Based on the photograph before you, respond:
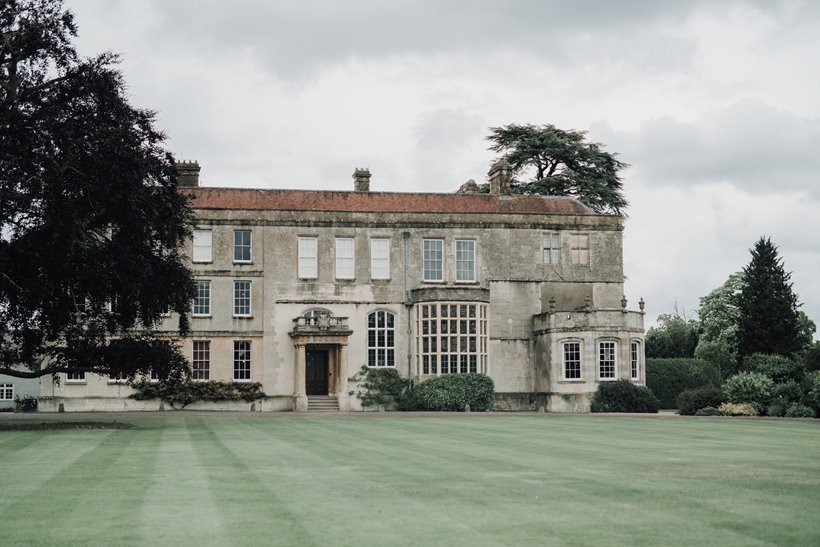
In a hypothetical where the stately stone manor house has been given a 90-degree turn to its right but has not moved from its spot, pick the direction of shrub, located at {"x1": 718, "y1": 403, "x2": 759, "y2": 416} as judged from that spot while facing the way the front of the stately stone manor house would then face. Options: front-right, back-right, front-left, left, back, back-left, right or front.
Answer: back-left

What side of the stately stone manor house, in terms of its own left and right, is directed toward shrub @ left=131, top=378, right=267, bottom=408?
right

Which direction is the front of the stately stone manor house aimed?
toward the camera

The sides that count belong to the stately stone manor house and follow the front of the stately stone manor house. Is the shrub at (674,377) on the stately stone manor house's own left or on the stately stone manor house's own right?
on the stately stone manor house's own left

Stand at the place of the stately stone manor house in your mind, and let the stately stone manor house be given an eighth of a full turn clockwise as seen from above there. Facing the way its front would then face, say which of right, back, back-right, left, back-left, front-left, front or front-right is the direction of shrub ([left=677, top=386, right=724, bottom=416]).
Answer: left

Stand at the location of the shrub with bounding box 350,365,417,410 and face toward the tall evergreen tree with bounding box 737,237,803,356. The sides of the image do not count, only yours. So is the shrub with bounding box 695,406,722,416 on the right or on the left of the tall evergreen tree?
right

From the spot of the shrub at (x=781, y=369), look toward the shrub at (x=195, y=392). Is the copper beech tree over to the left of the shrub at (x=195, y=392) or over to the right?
left

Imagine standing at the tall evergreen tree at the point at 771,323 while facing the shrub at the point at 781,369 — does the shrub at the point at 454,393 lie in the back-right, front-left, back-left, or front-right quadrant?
front-right

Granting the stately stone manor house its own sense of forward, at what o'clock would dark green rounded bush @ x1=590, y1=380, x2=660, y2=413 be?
The dark green rounded bush is roughly at 10 o'clock from the stately stone manor house.

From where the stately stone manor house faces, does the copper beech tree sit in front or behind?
in front

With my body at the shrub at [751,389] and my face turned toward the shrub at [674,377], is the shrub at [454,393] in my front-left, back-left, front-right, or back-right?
front-left

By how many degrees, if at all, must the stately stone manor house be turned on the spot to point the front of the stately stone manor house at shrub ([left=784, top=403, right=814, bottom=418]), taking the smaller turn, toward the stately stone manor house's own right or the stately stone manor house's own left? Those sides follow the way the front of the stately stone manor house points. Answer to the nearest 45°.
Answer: approximately 45° to the stately stone manor house's own left

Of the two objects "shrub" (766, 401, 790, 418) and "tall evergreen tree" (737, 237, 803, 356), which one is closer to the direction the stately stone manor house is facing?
the shrub

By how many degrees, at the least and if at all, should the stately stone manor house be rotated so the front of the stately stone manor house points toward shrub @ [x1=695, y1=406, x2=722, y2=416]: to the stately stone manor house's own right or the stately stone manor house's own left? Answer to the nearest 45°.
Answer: approximately 45° to the stately stone manor house's own left
